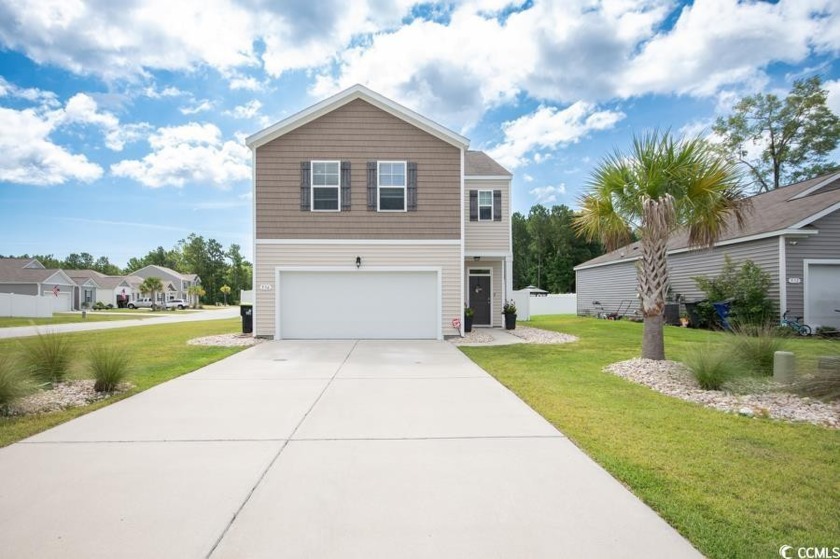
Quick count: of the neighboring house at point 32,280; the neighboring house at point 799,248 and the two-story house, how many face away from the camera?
0

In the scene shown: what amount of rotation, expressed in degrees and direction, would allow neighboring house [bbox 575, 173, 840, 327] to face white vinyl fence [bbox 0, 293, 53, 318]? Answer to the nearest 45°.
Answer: approximately 135° to its right

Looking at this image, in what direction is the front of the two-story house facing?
toward the camera

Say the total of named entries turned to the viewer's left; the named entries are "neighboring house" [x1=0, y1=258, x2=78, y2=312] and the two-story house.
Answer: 0

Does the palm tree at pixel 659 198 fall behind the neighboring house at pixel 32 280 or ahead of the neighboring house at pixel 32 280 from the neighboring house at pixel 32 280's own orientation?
ahead

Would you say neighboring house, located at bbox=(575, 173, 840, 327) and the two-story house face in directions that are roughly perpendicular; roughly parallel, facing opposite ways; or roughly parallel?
roughly parallel

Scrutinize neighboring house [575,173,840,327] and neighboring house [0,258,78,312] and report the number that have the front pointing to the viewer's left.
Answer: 0

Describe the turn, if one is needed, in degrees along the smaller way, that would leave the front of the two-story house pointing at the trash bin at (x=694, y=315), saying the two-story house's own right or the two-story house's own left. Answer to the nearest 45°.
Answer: approximately 90° to the two-story house's own left

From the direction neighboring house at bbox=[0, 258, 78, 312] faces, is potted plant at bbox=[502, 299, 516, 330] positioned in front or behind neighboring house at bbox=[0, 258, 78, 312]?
in front

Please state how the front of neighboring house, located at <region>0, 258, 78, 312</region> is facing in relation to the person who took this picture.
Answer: facing the viewer and to the right of the viewer

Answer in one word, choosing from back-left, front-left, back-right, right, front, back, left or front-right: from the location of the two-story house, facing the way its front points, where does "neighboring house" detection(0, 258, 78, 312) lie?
back-right

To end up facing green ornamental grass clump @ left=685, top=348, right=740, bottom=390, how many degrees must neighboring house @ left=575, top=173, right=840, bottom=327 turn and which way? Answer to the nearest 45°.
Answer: approximately 45° to its right

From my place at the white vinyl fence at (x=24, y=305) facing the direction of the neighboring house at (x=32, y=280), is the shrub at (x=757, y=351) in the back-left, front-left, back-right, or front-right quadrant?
back-right
